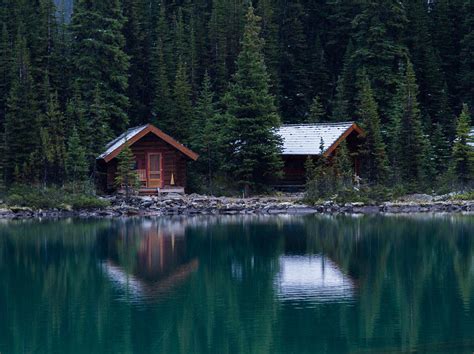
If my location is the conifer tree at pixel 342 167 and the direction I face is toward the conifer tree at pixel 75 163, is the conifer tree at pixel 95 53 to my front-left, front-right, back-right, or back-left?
front-right

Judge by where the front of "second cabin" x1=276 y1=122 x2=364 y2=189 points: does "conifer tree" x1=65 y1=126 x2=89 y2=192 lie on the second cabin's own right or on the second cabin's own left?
on the second cabin's own right

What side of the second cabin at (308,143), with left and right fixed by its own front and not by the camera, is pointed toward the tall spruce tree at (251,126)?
right

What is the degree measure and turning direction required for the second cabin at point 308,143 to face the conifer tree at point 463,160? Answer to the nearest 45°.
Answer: approximately 45° to its left

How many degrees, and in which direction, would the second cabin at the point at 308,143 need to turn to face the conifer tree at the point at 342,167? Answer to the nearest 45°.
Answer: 0° — it already faces it

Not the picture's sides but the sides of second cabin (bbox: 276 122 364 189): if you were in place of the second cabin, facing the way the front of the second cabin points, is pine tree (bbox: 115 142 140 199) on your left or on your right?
on your right

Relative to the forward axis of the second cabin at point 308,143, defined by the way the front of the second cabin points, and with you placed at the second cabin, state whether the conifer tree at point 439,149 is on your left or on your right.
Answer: on your left

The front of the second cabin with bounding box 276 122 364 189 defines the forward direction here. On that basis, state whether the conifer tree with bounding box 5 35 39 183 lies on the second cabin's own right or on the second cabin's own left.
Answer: on the second cabin's own right

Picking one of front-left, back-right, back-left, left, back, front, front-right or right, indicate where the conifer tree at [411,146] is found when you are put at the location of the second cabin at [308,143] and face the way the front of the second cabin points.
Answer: front-left

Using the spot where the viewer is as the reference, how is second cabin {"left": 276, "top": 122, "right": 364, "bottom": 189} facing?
facing the viewer and to the right of the viewer
